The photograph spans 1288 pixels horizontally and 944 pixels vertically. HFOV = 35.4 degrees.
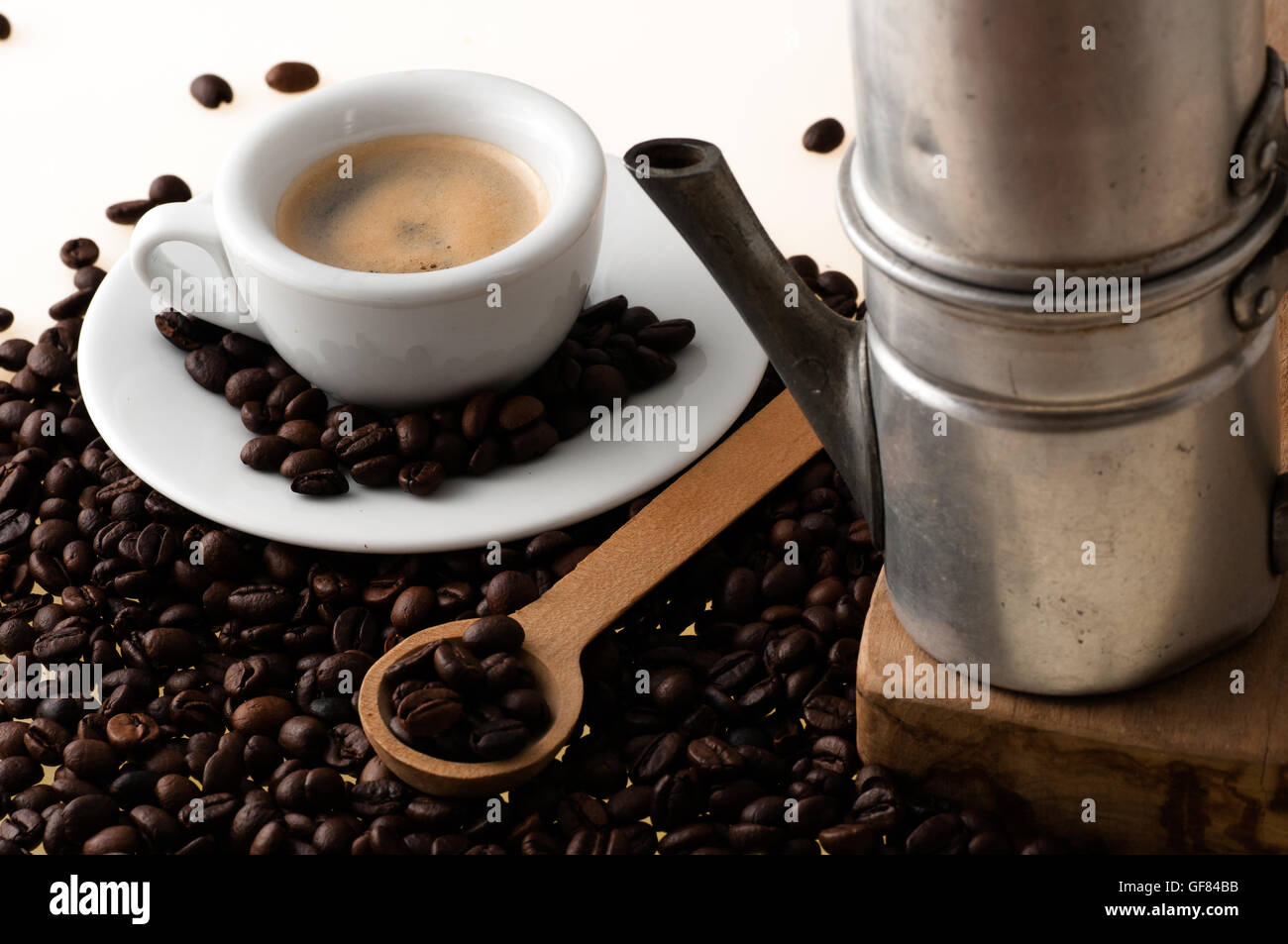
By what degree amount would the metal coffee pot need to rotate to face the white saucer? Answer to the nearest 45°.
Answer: approximately 45° to its right

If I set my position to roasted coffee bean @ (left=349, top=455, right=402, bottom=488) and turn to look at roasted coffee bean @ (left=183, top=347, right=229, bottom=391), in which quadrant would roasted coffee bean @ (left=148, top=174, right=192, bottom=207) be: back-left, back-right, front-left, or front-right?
front-right

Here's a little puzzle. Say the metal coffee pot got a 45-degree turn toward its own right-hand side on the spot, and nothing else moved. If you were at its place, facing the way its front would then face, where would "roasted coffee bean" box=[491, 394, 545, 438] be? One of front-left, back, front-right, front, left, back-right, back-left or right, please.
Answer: front

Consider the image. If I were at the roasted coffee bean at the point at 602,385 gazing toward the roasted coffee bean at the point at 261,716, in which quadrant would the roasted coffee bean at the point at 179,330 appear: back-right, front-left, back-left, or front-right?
front-right

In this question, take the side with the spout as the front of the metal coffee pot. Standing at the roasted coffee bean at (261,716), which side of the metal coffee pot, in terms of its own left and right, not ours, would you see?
front

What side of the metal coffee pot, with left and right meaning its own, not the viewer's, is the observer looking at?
left

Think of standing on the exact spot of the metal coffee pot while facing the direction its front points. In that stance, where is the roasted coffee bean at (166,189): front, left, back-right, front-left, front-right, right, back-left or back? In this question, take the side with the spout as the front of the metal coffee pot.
front-right

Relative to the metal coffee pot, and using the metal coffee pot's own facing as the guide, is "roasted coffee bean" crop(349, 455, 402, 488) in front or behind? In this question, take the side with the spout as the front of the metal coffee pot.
in front

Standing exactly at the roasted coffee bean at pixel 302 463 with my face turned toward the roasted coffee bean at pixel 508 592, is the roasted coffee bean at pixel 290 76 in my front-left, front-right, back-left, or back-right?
back-left

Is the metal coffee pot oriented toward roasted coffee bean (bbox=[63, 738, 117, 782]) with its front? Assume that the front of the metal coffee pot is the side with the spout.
yes

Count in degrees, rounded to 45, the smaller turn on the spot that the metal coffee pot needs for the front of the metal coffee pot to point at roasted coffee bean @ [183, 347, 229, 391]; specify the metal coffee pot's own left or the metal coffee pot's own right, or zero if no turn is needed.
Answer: approximately 45° to the metal coffee pot's own right
